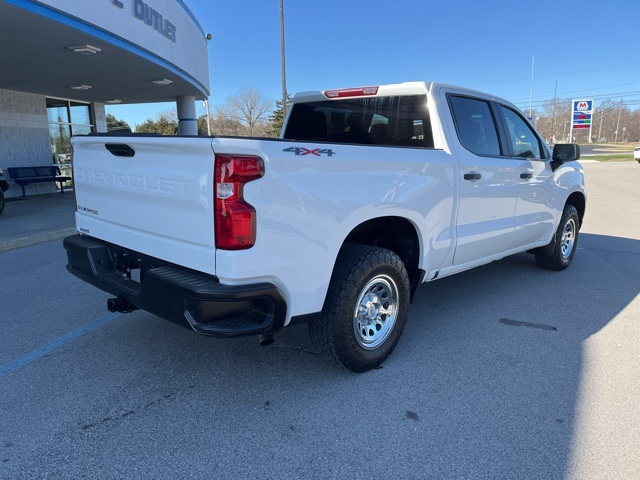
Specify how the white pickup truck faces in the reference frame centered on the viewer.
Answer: facing away from the viewer and to the right of the viewer

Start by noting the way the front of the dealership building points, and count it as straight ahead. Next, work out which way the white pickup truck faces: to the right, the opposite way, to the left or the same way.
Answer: to the left

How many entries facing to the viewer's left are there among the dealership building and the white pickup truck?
0

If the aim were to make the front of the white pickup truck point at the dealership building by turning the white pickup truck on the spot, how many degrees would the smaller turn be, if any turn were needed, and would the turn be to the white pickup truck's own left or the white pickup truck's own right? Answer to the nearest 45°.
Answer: approximately 90° to the white pickup truck's own left

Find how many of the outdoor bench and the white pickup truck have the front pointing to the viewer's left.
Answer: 0

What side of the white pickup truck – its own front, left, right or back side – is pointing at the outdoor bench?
left

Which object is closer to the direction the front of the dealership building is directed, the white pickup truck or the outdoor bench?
the white pickup truck
